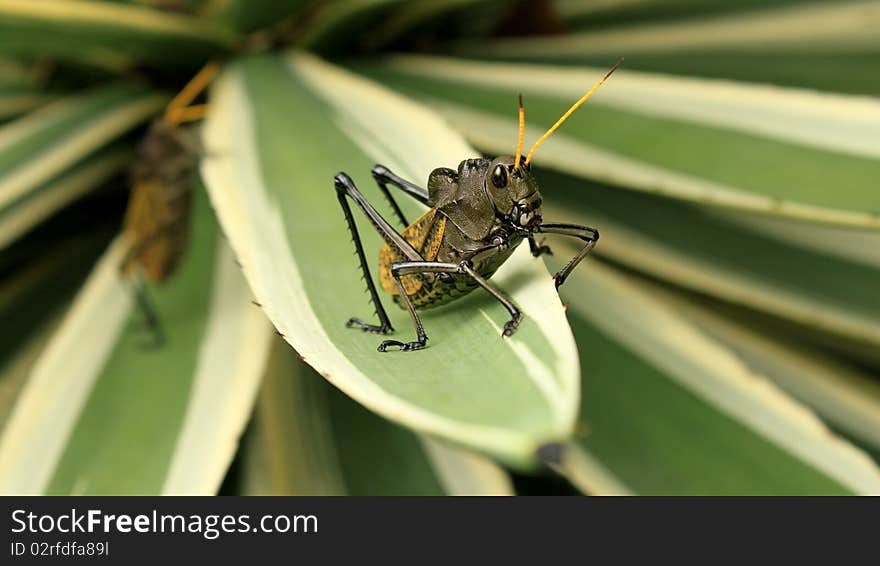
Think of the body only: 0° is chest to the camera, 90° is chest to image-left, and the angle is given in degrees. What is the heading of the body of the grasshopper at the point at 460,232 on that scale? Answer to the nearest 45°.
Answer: approximately 315°

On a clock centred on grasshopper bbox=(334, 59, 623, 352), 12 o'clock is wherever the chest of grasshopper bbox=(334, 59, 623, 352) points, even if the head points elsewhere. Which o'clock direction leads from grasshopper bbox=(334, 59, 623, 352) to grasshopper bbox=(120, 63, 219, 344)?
grasshopper bbox=(120, 63, 219, 344) is roughly at 6 o'clock from grasshopper bbox=(334, 59, 623, 352).
